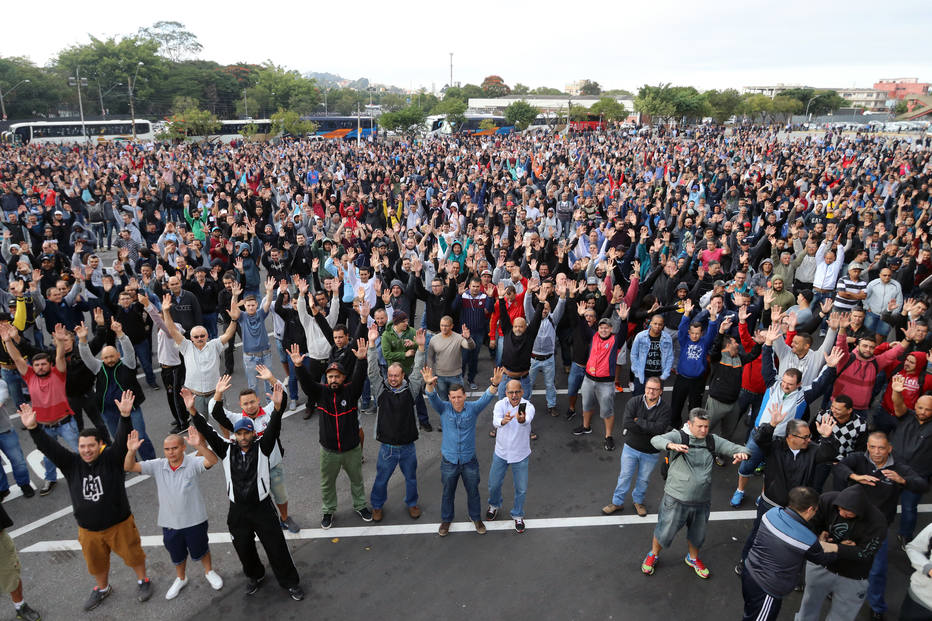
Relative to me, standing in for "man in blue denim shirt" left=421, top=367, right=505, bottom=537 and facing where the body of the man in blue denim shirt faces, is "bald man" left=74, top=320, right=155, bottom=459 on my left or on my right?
on my right

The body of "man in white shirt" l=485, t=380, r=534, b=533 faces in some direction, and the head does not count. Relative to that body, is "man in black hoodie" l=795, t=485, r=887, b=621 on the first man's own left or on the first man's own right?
on the first man's own left

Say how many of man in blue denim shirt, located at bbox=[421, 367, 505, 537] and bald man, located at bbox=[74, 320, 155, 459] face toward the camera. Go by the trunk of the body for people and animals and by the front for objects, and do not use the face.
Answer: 2

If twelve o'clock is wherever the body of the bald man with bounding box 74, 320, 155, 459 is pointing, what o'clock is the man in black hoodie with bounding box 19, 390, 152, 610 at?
The man in black hoodie is roughly at 12 o'clock from the bald man.
